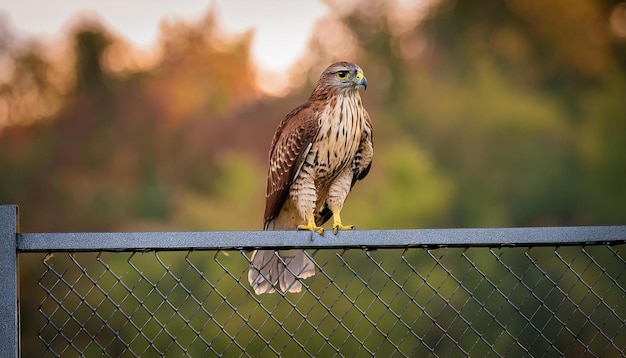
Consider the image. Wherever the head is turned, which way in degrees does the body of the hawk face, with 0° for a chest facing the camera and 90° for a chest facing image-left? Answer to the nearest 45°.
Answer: approximately 315°
